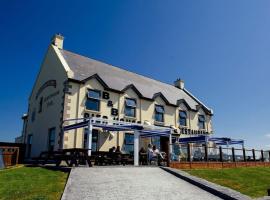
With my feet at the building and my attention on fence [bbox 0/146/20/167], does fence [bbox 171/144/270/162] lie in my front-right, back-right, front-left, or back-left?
back-left

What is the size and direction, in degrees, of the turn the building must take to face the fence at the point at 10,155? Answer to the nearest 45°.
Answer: approximately 90° to its right

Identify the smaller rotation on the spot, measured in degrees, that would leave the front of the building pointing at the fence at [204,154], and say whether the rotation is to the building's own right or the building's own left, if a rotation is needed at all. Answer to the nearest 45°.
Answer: approximately 45° to the building's own left

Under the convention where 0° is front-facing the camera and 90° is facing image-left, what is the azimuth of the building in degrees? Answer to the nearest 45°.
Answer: approximately 315°

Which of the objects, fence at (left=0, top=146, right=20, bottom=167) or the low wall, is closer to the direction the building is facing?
the low wall
